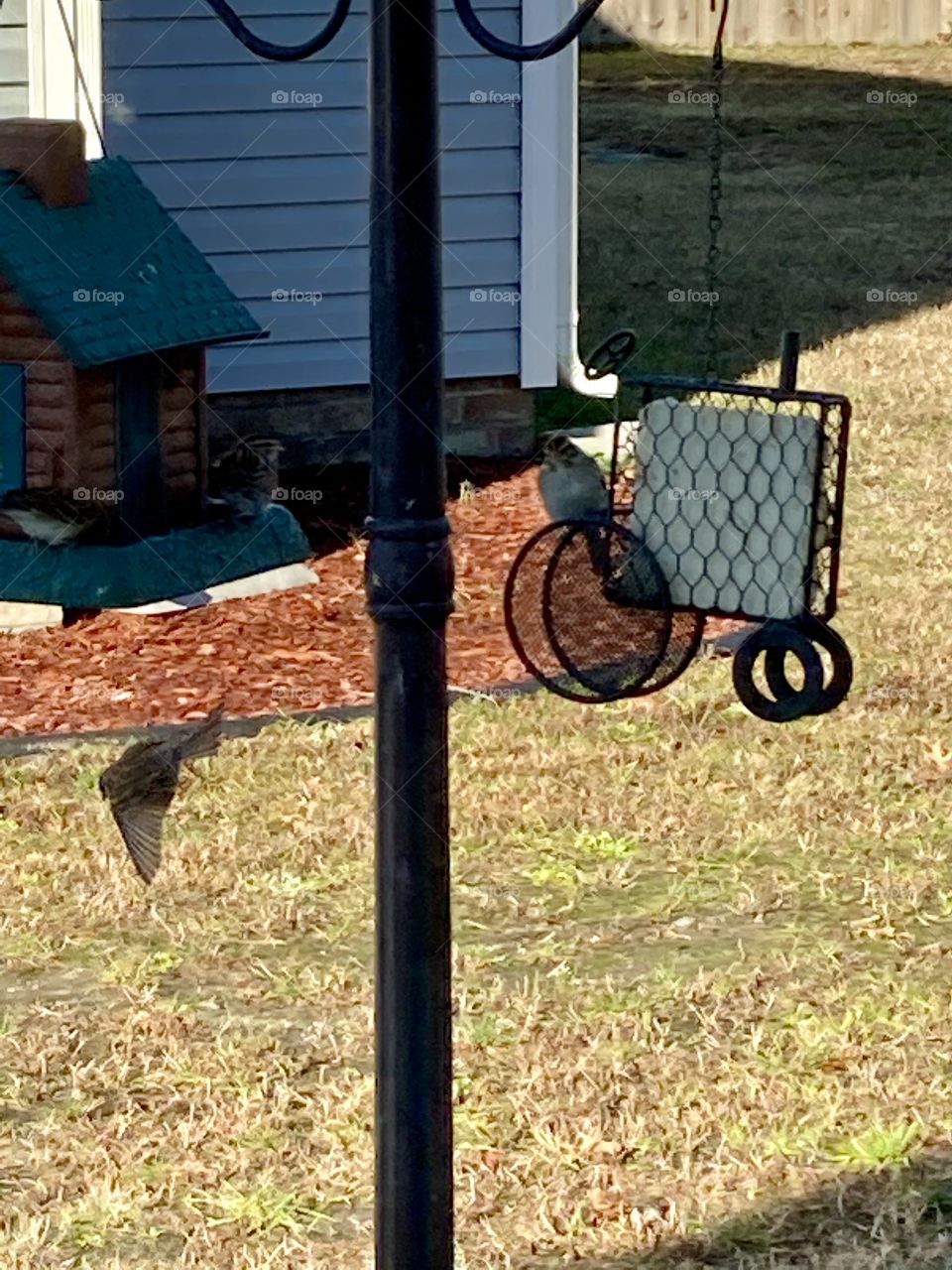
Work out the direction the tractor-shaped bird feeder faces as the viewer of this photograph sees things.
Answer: facing to the right of the viewer

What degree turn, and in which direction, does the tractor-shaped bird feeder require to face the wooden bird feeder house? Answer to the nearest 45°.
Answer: approximately 135° to its left

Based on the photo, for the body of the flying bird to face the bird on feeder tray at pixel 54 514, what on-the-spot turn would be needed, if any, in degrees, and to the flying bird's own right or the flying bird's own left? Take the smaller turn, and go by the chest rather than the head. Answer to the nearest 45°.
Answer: approximately 90° to the flying bird's own right

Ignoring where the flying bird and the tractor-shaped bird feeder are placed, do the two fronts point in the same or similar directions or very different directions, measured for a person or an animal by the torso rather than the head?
very different directions

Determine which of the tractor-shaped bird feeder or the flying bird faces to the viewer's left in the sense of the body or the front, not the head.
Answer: the flying bird

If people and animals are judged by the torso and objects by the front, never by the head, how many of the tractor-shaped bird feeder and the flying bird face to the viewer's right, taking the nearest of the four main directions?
1

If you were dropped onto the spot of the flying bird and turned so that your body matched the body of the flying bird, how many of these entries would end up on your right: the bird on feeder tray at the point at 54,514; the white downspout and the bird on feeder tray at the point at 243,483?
3

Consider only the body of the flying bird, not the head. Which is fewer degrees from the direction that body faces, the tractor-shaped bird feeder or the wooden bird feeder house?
the wooden bird feeder house

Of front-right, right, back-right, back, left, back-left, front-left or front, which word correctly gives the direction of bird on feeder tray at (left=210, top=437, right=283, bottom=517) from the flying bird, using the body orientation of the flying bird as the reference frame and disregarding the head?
right
